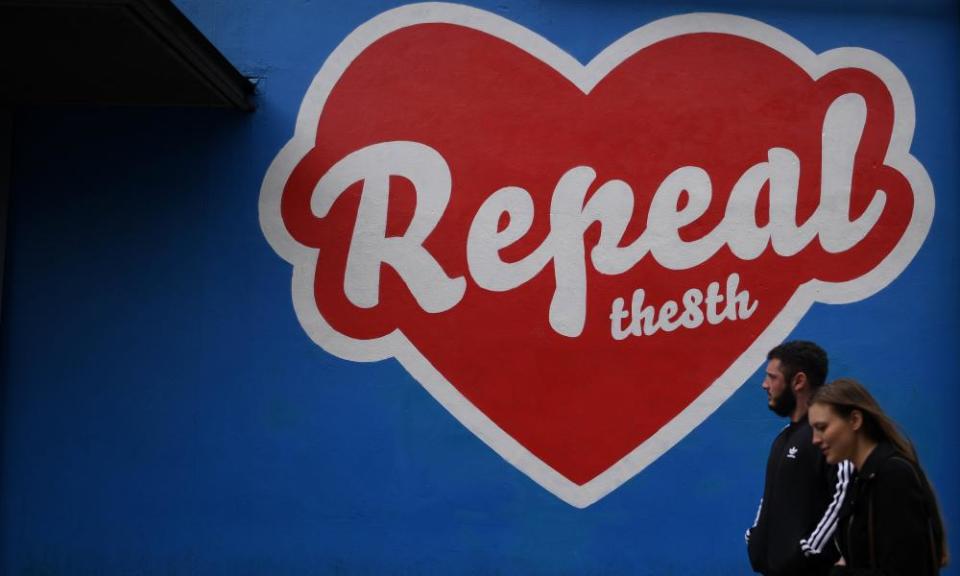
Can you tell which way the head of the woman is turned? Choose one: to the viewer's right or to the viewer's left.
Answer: to the viewer's left

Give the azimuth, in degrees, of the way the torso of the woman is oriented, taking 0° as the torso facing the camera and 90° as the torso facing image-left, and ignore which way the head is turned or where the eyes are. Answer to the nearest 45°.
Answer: approximately 90°

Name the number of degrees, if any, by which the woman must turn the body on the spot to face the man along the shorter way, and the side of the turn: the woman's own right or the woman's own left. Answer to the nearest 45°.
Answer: approximately 45° to the woman's own right

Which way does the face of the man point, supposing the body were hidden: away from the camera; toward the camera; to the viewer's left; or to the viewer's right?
to the viewer's left
